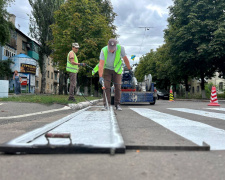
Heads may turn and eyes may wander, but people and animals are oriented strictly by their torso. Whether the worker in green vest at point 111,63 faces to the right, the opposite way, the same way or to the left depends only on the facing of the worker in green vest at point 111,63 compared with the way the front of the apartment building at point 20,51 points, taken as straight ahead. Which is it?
to the right

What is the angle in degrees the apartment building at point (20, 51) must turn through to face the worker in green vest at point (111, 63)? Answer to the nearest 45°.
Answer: approximately 45° to its right

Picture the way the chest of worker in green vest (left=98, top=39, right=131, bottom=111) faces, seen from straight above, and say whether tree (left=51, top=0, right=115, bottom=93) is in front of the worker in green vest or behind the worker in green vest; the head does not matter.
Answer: behind

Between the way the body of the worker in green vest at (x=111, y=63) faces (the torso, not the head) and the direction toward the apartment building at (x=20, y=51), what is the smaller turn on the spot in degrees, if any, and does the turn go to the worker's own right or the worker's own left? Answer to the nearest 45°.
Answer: approximately 135° to the worker's own right

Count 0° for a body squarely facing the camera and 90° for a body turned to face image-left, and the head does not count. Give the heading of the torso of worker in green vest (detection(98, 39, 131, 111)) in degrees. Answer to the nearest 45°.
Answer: approximately 0°

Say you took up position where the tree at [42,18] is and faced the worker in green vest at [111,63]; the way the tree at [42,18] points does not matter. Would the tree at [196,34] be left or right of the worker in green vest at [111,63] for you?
left

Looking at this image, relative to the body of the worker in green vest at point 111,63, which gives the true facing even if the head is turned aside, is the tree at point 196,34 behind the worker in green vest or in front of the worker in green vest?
behind
